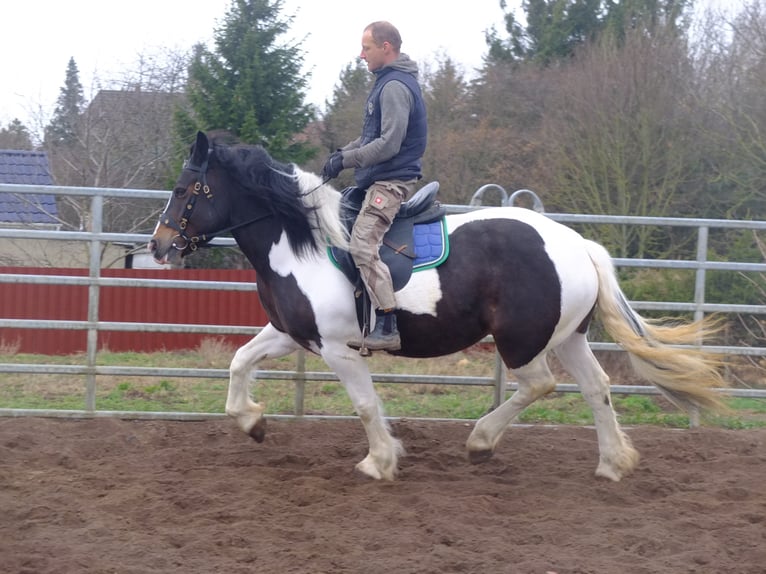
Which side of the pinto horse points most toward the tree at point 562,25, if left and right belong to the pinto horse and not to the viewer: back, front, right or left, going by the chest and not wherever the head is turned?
right

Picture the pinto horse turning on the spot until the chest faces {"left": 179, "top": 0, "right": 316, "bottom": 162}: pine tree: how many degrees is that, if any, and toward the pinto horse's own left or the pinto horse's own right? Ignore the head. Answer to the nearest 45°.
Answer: approximately 90° to the pinto horse's own right

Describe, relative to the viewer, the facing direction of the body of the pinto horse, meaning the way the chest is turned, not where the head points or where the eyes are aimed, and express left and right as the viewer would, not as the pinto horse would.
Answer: facing to the left of the viewer

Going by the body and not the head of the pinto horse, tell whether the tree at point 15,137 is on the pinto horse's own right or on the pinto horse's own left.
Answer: on the pinto horse's own right

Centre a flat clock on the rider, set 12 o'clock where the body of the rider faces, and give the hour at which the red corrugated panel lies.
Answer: The red corrugated panel is roughly at 2 o'clock from the rider.

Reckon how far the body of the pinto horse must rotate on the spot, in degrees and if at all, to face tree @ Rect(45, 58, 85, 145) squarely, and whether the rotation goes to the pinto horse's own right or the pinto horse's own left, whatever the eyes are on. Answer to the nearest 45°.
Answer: approximately 45° to the pinto horse's own right

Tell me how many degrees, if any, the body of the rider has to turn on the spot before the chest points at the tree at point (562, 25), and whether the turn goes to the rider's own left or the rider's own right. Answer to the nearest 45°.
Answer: approximately 90° to the rider's own right

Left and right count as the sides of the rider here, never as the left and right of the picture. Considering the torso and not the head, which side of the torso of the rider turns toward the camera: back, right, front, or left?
left

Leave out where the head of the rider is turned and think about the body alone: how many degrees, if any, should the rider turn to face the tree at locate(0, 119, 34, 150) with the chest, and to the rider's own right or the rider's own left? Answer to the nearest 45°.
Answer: approximately 45° to the rider's own right

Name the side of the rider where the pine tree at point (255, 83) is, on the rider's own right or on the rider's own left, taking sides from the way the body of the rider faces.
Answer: on the rider's own right
